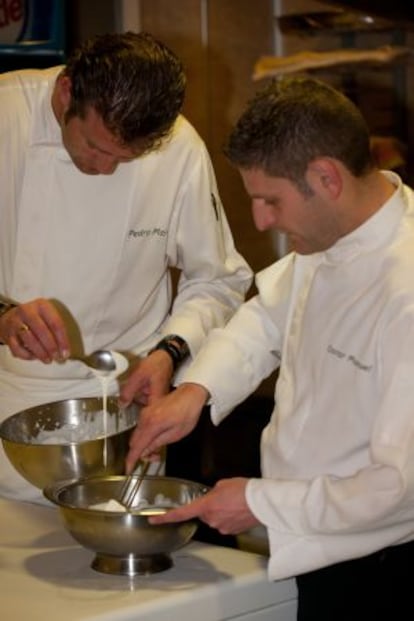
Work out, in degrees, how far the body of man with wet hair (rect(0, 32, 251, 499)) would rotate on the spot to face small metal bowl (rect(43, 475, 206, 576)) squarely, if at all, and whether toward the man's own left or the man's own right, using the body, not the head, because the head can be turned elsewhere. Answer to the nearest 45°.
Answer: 0° — they already face it

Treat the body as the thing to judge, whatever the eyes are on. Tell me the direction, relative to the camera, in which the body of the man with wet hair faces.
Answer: toward the camera
